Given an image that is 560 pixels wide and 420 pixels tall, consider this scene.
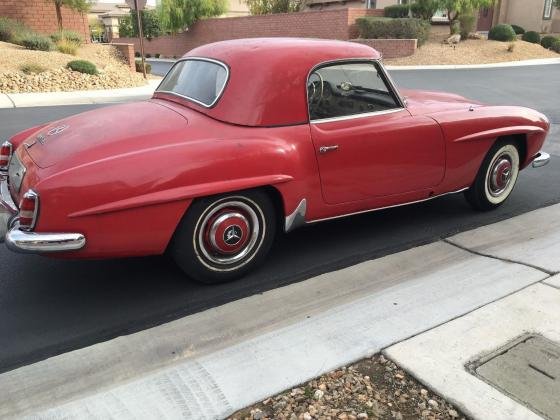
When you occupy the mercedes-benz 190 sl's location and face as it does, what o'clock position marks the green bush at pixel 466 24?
The green bush is roughly at 11 o'clock from the mercedes-benz 190 sl.

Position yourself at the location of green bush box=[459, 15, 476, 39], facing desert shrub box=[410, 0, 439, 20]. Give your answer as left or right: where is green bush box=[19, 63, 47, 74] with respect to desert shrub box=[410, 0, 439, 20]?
left

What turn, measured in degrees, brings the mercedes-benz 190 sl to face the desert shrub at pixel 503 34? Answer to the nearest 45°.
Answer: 0° — it already faces it

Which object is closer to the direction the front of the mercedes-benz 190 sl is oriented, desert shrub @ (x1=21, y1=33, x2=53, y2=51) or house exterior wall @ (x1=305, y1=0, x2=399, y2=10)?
the house exterior wall

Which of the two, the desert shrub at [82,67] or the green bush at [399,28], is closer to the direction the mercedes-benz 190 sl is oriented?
the green bush

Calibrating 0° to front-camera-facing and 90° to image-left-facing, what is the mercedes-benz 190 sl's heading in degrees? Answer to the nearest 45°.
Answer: approximately 225°

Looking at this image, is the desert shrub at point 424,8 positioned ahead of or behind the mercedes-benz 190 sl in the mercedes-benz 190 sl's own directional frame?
ahead

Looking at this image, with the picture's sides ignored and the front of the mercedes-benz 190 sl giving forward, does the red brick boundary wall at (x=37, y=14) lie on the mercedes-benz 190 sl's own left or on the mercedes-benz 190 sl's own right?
on the mercedes-benz 190 sl's own left

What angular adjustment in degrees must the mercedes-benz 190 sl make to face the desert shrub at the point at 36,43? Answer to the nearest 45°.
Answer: approximately 90° to its left

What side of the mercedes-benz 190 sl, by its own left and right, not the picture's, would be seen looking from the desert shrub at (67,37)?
left

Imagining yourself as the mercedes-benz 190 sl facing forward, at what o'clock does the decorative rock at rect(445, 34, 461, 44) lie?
The decorative rock is roughly at 11 o'clock from the mercedes-benz 190 sl.

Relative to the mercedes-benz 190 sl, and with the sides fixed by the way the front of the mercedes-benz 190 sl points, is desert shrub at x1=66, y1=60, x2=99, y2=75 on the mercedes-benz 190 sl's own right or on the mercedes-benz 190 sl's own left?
on the mercedes-benz 190 sl's own left

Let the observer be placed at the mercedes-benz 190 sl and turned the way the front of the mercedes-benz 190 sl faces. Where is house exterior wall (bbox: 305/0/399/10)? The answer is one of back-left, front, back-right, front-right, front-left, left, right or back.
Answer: front-left

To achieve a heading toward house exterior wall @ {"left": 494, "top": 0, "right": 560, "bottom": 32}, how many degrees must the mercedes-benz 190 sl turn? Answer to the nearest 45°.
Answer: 0° — it already faces it
